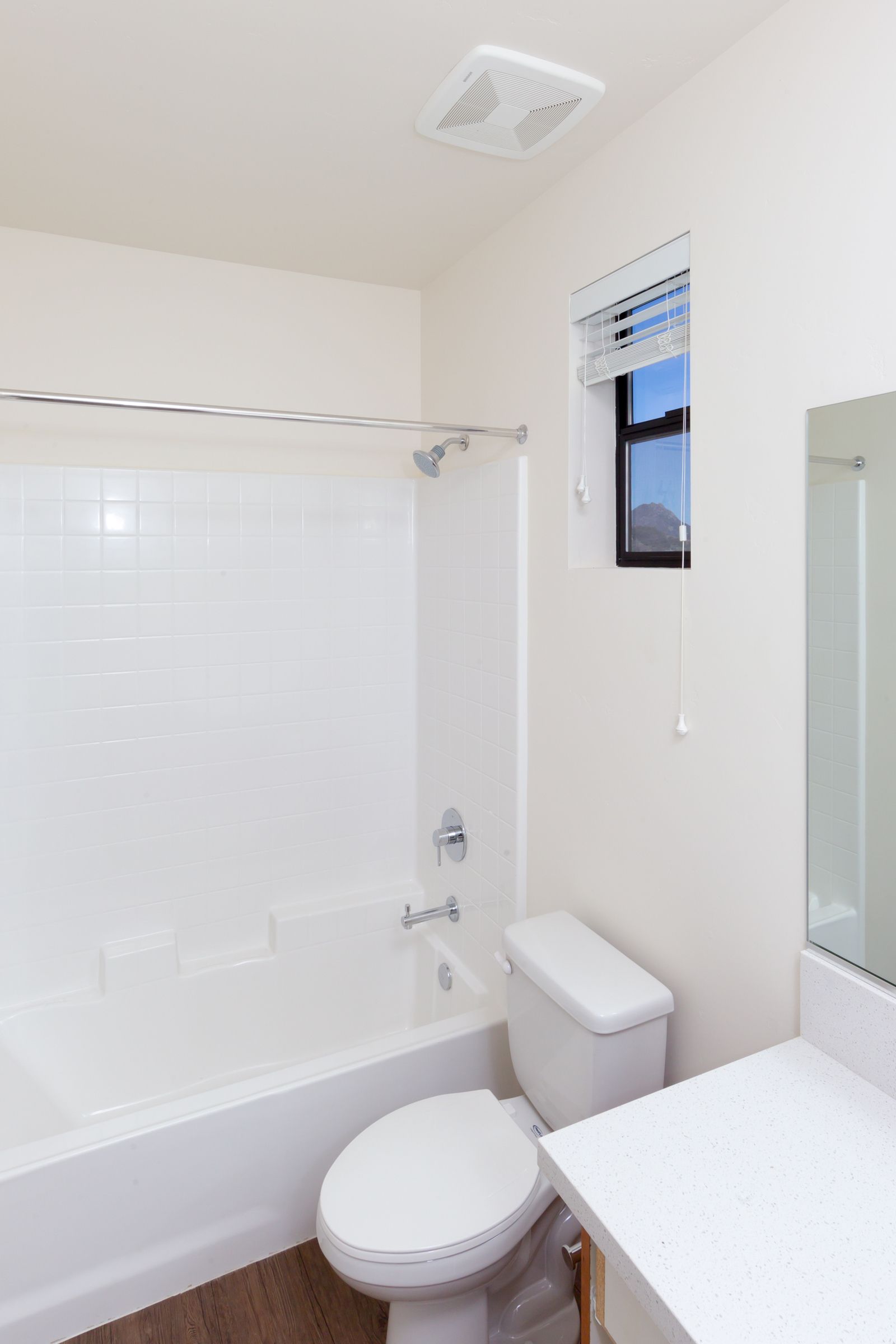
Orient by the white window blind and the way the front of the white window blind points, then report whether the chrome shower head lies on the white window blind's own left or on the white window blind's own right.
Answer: on the white window blind's own right

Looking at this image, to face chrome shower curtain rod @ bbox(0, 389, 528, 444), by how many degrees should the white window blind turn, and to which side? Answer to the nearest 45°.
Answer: approximately 45° to its right

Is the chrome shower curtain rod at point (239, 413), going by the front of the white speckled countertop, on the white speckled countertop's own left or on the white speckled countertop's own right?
on the white speckled countertop's own right

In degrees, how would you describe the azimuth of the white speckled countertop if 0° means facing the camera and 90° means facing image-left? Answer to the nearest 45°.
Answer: approximately 45°

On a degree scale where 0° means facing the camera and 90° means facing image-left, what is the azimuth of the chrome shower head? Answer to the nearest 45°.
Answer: approximately 45°
